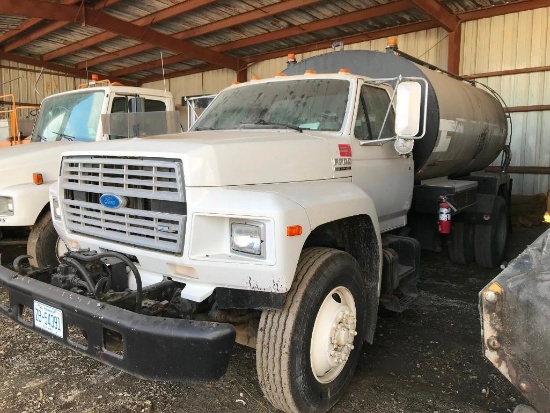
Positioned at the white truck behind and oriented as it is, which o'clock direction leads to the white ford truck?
The white ford truck is roughly at 10 o'clock from the white truck behind.

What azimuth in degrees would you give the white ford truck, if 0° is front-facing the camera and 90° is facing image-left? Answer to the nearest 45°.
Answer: approximately 45°

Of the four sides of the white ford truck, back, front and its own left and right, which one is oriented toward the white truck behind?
right

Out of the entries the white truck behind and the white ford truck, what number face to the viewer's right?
0

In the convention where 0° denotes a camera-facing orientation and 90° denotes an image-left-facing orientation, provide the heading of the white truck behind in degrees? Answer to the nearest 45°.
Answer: approximately 45°
